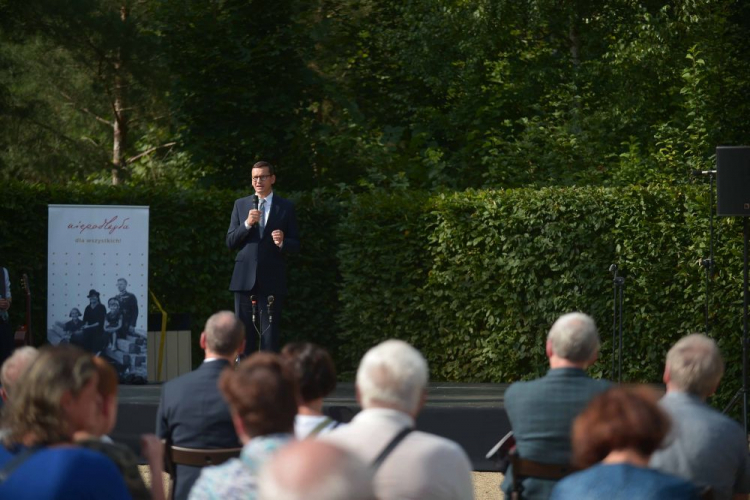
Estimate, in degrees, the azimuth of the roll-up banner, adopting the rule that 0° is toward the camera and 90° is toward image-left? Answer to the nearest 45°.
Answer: approximately 0°

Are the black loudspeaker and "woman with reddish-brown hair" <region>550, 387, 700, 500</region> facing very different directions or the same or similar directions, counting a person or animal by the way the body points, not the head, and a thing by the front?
very different directions

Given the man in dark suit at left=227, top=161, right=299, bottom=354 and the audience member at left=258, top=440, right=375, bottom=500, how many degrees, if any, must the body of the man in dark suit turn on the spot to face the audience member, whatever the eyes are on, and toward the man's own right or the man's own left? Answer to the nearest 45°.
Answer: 0° — they already face them

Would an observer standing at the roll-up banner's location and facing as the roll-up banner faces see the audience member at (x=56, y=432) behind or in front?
in front

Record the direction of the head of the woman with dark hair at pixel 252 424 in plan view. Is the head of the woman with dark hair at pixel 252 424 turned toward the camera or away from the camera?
away from the camera

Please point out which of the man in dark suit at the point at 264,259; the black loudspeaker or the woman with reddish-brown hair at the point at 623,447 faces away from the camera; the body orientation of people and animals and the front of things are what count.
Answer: the woman with reddish-brown hair

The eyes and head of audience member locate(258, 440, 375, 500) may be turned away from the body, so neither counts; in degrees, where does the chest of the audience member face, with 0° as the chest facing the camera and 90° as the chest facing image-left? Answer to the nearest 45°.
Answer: approximately 180°

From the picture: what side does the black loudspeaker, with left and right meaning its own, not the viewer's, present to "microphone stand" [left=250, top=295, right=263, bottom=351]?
right

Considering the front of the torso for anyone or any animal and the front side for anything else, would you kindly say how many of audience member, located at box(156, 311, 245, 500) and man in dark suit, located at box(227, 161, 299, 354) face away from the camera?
1

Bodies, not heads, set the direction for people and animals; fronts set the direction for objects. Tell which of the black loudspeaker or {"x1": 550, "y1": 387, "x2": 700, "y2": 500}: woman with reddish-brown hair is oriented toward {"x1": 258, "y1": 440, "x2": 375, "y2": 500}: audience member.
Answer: the black loudspeaker

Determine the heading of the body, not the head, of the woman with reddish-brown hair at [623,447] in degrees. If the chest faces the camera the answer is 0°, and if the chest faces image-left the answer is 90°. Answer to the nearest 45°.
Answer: approximately 180°

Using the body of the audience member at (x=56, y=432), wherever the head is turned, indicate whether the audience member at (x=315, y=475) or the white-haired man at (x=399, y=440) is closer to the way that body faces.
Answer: the white-haired man

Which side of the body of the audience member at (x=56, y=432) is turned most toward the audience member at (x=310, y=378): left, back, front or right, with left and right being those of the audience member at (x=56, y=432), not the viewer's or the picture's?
front

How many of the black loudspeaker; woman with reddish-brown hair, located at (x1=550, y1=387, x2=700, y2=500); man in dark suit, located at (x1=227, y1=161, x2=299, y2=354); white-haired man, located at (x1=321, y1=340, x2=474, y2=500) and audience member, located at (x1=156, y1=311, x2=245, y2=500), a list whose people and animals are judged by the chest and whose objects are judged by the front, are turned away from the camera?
3

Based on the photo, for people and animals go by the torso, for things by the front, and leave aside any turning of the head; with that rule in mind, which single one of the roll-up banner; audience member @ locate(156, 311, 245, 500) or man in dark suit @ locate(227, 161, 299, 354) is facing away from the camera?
the audience member
